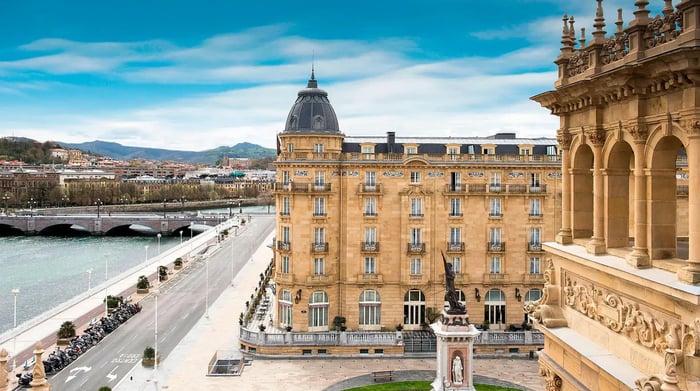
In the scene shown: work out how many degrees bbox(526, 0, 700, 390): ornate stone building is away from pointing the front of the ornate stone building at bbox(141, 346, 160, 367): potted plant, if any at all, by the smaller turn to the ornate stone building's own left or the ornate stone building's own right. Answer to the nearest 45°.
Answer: approximately 90° to the ornate stone building's own right

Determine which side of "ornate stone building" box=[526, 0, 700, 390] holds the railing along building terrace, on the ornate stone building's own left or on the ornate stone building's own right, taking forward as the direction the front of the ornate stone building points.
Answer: on the ornate stone building's own right

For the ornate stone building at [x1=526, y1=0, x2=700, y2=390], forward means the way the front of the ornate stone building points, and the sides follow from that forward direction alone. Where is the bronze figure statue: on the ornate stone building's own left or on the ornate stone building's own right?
on the ornate stone building's own right

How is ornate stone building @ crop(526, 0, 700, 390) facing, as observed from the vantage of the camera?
facing the viewer and to the left of the viewer

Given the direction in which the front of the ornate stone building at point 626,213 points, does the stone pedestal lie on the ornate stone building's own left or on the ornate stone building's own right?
on the ornate stone building's own right

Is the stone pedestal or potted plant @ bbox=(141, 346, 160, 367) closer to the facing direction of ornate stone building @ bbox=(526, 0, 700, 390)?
the potted plant
